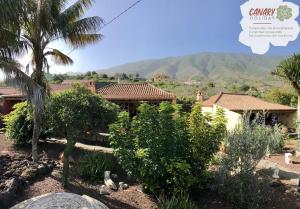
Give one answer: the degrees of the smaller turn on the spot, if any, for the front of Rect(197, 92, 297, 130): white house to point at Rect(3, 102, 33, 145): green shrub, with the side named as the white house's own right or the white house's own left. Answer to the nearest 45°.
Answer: approximately 45° to the white house's own right

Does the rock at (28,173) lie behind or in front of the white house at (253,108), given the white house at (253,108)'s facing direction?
in front

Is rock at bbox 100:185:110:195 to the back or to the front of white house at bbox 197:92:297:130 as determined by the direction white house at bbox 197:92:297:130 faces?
to the front

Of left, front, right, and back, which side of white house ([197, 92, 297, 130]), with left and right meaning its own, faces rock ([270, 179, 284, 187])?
front

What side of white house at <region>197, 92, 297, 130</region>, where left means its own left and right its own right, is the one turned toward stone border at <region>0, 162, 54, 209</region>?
front

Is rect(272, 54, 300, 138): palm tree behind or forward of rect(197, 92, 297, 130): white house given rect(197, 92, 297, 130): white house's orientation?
forward

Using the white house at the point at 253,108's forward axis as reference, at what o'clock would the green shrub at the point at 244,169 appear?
The green shrub is roughly at 12 o'clock from the white house.

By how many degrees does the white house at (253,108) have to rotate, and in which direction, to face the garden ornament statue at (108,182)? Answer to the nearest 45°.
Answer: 0° — it already faces it

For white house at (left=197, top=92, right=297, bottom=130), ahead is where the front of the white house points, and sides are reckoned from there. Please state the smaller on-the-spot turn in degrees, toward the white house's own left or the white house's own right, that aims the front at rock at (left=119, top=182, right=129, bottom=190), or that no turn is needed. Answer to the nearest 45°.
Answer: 0° — it already faces it

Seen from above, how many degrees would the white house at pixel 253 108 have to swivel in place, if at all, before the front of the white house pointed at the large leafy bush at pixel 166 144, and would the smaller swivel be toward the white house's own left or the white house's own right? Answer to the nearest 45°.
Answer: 0° — it already faces it

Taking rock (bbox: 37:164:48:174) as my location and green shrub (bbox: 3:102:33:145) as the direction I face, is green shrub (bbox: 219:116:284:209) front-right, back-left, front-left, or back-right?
back-right

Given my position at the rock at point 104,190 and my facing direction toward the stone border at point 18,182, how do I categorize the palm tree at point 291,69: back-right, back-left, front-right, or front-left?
back-right

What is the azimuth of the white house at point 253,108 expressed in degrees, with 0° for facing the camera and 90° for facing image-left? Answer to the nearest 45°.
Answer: approximately 0°
